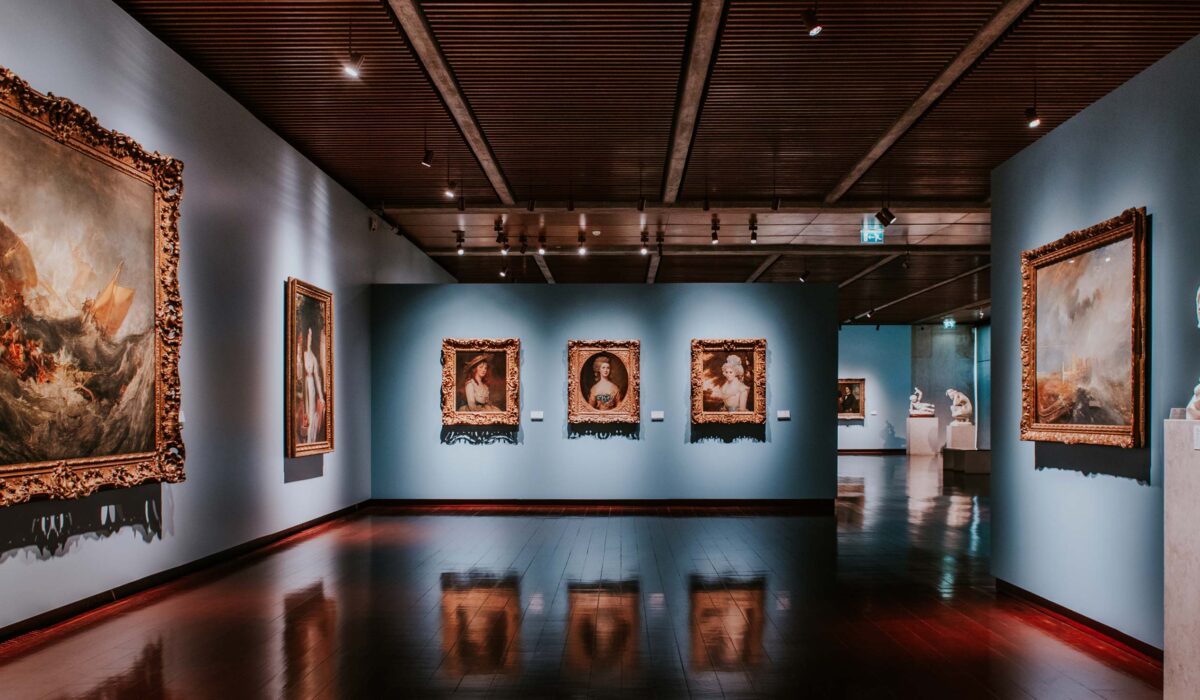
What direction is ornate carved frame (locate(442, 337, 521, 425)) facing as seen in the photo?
toward the camera

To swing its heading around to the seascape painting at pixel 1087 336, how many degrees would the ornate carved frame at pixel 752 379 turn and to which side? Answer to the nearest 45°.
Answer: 0° — it already faces it

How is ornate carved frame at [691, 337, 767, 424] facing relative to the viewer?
toward the camera

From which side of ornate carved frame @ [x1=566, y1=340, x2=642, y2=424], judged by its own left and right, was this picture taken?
front

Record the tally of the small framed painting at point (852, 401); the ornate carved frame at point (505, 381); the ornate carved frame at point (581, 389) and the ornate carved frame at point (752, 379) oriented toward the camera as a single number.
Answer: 4

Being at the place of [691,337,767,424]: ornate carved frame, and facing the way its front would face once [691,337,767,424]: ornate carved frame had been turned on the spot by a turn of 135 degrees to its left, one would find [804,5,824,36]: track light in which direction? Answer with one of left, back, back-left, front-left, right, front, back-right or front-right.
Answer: back-right

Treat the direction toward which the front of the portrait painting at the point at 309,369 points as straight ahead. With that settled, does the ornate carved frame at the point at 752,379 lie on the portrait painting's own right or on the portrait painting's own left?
on the portrait painting's own left

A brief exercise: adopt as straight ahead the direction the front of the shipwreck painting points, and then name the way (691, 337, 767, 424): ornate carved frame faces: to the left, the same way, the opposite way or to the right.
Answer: to the right

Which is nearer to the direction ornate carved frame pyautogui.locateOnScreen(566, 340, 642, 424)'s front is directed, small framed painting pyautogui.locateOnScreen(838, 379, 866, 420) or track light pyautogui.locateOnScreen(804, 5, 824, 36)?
the track light

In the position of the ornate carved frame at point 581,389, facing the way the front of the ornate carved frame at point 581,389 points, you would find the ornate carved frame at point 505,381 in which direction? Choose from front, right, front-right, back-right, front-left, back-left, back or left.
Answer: right

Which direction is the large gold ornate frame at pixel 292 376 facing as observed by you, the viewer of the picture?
facing the viewer and to the right of the viewer

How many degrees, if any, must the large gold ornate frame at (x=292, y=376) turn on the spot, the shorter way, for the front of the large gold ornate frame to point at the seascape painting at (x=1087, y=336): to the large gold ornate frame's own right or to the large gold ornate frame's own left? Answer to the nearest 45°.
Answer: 0° — it already faces it

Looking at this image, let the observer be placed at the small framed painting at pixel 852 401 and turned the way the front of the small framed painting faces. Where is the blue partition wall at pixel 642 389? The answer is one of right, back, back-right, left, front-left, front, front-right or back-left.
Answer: front
